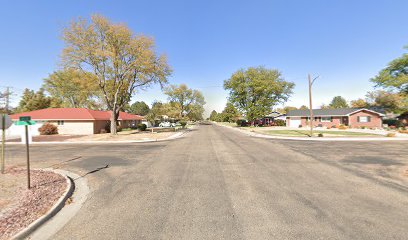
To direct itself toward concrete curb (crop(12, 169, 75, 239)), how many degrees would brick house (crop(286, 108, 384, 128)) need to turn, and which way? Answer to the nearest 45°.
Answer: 0° — it already faces it

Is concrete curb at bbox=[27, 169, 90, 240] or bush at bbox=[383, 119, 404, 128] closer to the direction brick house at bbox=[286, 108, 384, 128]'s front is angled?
the concrete curb

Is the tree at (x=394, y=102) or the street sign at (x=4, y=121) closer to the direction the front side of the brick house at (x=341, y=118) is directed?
the street sign

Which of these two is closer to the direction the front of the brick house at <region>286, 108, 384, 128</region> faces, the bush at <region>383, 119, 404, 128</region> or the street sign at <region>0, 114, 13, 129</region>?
the street sign

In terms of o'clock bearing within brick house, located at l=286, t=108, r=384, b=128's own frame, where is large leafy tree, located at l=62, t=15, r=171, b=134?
The large leafy tree is roughly at 1 o'clock from the brick house.

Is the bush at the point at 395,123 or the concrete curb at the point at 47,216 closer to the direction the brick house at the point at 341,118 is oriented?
the concrete curb

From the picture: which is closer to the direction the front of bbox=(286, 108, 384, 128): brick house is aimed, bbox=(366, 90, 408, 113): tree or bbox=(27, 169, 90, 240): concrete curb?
the concrete curb

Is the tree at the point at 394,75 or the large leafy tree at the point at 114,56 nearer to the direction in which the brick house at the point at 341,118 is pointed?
the large leafy tree

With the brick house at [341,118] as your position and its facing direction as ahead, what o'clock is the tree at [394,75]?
The tree is roughly at 9 o'clock from the brick house.

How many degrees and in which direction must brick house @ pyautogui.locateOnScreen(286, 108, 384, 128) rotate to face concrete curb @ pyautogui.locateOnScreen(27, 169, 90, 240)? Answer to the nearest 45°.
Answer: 0° — it already faces it

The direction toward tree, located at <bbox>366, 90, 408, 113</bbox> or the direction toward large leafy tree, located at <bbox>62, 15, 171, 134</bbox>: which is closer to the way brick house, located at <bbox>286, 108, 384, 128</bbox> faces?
the large leafy tree

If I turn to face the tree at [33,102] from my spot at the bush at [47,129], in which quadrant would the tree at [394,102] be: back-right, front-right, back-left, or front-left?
back-right
